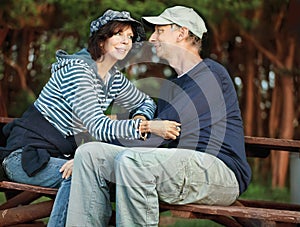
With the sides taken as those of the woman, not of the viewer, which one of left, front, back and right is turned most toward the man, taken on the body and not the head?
front

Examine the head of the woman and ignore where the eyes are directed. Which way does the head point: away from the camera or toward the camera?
toward the camera

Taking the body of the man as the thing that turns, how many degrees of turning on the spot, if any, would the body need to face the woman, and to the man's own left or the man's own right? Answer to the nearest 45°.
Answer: approximately 45° to the man's own right

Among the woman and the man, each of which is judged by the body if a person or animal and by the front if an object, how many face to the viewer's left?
1

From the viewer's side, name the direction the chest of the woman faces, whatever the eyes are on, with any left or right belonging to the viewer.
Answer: facing the viewer and to the right of the viewer

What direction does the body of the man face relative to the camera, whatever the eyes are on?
to the viewer's left
